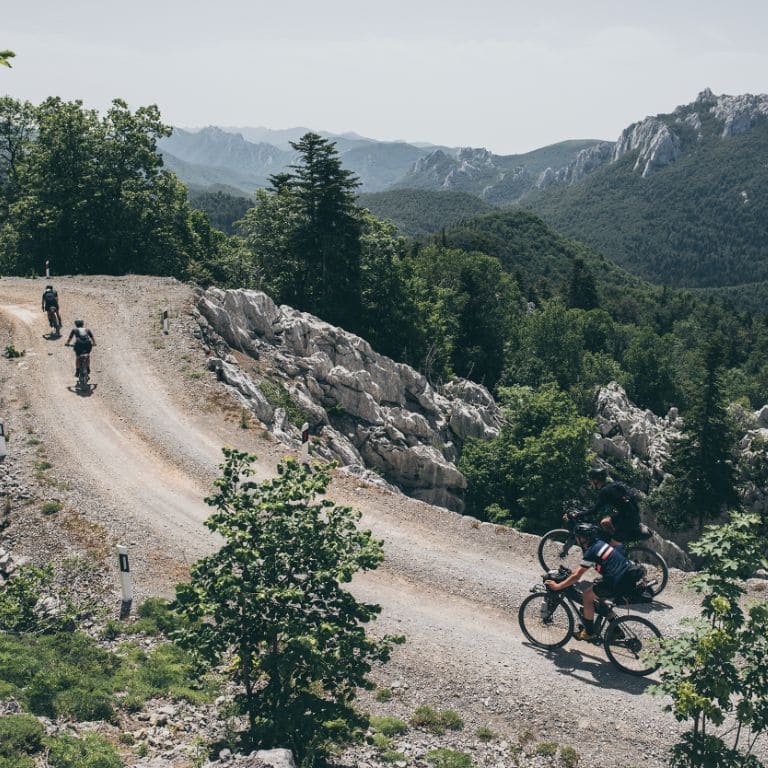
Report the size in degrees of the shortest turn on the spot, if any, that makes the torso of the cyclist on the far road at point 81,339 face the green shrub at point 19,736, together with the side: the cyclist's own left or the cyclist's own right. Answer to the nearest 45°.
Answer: approximately 180°

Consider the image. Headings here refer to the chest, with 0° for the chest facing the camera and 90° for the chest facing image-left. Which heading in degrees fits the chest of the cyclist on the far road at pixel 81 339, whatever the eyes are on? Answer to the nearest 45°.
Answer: approximately 180°

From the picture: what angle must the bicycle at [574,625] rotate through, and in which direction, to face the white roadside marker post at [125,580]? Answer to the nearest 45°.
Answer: approximately 45° to its left

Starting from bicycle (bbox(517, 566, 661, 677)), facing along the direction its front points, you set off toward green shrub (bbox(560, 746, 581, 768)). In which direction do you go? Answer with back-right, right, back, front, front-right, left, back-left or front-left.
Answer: back-left

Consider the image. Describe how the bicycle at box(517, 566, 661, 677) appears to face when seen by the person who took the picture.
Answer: facing away from the viewer and to the left of the viewer

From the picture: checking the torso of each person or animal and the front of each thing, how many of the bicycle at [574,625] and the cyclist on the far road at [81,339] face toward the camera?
0

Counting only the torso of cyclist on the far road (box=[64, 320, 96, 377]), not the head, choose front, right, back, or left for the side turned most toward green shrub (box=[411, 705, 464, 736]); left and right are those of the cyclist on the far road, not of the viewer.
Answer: back
